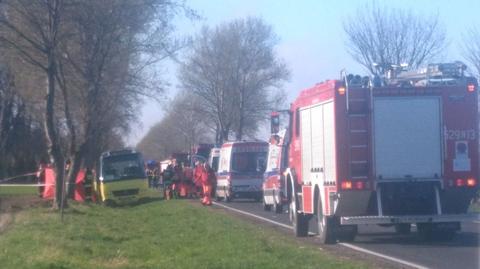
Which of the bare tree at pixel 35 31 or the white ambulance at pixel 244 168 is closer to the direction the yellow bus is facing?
the bare tree

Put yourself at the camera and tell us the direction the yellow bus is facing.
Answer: facing the viewer

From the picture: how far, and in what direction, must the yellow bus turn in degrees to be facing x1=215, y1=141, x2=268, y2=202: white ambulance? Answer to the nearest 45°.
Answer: approximately 90° to its left

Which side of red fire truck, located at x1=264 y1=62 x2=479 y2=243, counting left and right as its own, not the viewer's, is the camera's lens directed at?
back

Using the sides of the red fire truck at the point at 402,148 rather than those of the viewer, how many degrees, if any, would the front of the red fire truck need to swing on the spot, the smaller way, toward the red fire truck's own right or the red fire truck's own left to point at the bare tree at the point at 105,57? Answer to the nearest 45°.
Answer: approximately 45° to the red fire truck's own left

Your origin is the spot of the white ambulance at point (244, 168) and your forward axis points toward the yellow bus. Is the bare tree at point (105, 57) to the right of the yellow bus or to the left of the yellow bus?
left

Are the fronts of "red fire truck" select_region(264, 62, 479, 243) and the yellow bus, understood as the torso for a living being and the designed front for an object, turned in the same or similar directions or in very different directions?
very different directions

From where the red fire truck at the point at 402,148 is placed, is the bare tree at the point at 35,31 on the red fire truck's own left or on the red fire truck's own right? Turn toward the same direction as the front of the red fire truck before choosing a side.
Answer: on the red fire truck's own left

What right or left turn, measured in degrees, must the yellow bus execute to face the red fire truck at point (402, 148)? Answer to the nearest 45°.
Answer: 0° — it already faces it
